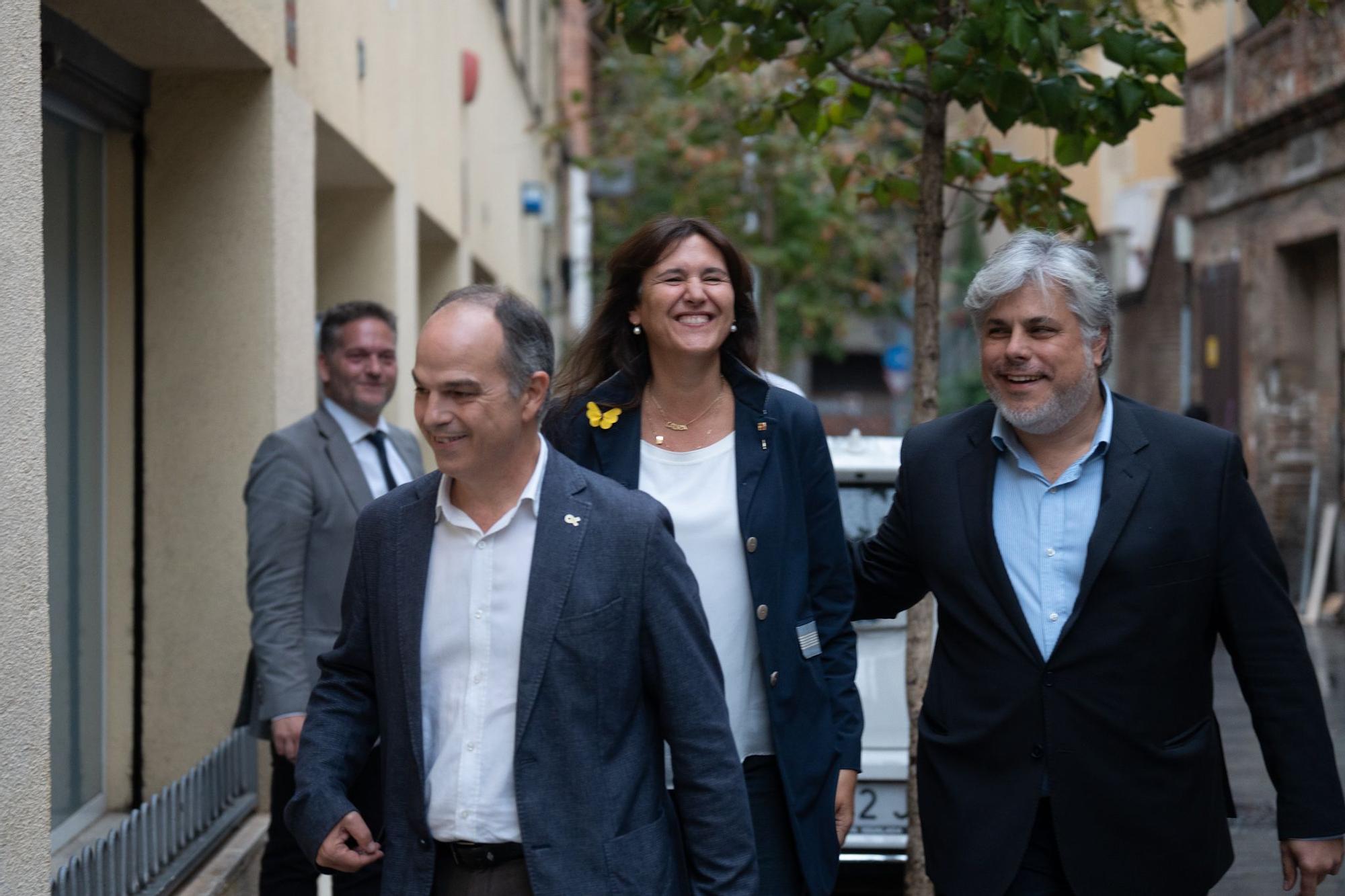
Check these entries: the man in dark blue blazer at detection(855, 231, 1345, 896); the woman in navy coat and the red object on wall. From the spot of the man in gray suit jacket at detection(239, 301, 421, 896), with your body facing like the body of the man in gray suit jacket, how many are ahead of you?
2

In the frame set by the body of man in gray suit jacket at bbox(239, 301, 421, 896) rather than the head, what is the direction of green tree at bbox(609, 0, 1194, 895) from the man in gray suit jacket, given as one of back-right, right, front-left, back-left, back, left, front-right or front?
front-left

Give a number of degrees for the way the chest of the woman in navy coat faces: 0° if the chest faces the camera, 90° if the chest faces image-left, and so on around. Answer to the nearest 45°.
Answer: approximately 0°

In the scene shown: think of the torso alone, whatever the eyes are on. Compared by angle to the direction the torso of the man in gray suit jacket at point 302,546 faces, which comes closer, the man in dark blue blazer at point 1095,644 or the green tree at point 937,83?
the man in dark blue blazer

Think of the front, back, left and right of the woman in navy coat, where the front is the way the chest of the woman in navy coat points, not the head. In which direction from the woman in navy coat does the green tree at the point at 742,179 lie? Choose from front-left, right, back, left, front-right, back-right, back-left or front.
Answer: back

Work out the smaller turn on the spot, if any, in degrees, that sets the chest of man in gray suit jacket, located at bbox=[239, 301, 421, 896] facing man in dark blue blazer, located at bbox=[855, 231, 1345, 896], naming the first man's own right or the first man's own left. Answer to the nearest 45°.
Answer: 0° — they already face them

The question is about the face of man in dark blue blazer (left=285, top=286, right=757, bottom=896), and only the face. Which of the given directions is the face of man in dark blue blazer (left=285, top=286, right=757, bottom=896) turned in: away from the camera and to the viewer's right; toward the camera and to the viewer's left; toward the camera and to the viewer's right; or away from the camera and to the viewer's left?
toward the camera and to the viewer's left

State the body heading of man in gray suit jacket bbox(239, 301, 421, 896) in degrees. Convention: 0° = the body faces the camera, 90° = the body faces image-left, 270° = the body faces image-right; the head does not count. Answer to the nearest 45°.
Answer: approximately 315°

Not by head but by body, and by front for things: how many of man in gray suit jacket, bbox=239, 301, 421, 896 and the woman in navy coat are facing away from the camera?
0
